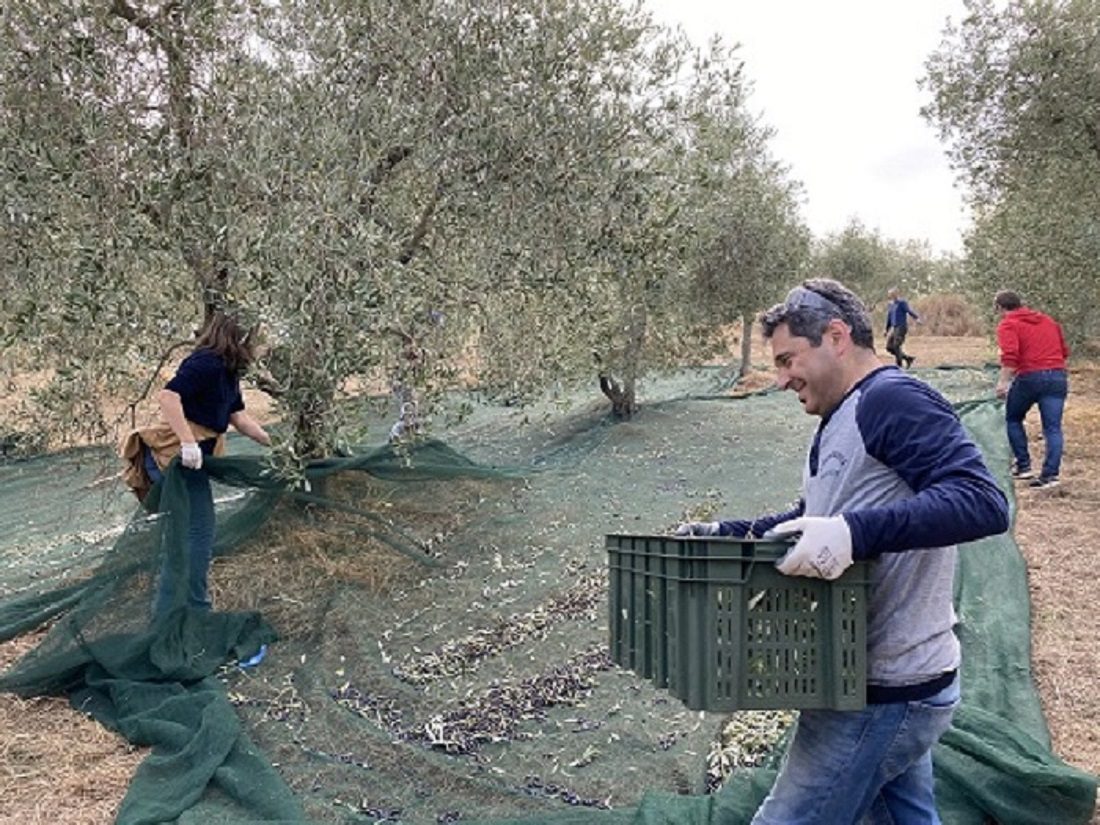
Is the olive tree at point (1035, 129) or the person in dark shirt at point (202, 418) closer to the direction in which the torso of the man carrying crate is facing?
the person in dark shirt

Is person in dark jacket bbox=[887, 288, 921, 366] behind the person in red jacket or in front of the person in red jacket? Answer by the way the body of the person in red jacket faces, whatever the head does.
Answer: in front

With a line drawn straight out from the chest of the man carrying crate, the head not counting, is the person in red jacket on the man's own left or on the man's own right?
on the man's own right

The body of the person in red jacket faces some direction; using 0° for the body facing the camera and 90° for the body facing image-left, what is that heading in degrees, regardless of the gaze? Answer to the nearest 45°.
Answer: approximately 135°

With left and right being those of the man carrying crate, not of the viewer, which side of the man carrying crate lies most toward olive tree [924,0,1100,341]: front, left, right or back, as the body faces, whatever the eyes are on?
right

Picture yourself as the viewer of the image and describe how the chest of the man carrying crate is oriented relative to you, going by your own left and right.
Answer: facing to the left of the viewer

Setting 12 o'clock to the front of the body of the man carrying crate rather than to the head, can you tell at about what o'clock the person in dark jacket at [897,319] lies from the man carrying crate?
The person in dark jacket is roughly at 3 o'clock from the man carrying crate.

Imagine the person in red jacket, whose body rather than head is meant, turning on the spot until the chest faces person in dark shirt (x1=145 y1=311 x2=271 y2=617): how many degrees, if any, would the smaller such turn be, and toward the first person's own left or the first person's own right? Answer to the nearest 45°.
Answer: approximately 90° to the first person's own left

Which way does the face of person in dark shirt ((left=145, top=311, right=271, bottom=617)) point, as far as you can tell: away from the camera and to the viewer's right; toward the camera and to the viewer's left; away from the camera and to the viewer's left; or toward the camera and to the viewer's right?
away from the camera and to the viewer's right

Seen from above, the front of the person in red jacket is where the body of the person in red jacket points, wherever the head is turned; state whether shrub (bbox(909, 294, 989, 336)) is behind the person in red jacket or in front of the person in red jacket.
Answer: in front

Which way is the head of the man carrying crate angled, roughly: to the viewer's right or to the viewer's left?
to the viewer's left
